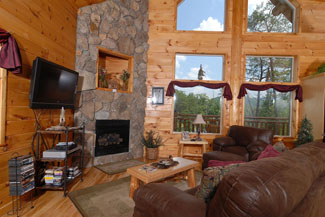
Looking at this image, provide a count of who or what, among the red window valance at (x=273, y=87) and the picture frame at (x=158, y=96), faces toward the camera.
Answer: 2

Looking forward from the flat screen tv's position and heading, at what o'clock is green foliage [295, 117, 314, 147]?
The green foliage is roughly at 11 o'clock from the flat screen tv.

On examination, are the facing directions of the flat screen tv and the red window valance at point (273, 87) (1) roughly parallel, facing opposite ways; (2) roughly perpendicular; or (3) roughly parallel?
roughly perpendicular

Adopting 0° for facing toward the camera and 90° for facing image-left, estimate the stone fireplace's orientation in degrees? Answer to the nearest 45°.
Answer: approximately 315°

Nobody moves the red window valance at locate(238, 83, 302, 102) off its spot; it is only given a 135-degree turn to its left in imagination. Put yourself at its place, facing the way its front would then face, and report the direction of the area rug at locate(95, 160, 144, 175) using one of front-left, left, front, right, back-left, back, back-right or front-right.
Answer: back

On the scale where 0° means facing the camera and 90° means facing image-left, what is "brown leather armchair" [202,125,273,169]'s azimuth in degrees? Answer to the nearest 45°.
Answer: approximately 45°

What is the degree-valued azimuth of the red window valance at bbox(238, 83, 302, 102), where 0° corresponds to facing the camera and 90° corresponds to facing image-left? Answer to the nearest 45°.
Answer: approximately 0°

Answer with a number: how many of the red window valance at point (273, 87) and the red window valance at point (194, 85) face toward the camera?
2

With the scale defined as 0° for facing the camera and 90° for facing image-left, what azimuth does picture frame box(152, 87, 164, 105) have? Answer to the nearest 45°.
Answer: approximately 0°

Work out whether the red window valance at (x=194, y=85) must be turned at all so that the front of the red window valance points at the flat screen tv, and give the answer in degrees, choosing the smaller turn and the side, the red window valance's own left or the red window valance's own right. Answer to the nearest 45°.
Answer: approximately 45° to the red window valance's own right

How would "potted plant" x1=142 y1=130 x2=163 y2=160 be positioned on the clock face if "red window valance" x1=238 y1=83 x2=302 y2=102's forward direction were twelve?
The potted plant is roughly at 2 o'clock from the red window valance.
